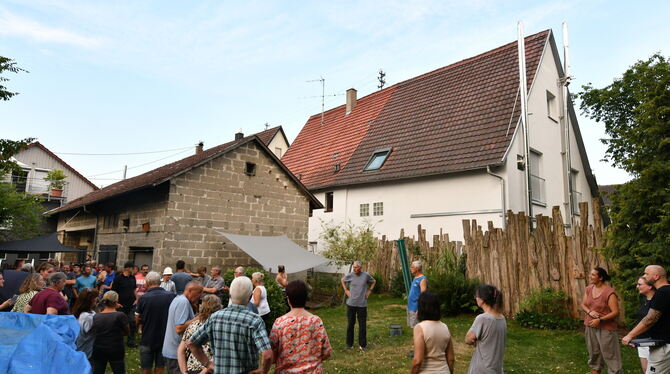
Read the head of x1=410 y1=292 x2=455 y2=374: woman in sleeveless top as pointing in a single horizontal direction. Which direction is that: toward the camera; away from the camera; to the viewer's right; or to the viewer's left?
away from the camera

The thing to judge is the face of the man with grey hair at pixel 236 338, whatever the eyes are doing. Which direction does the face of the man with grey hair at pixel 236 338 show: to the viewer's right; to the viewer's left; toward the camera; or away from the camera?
away from the camera

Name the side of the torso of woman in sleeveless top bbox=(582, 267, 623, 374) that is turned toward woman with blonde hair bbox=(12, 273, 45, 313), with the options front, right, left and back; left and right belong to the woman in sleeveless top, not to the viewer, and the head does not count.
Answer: front

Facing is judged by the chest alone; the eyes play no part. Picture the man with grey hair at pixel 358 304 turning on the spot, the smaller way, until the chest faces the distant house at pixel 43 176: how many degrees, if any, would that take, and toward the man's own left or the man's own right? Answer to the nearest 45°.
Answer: approximately 135° to the man's own right

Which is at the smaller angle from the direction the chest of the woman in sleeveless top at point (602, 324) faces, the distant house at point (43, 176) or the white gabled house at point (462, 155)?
the distant house

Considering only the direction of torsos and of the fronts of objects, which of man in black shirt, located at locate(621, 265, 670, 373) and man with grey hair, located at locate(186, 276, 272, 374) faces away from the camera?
the man with grey hair

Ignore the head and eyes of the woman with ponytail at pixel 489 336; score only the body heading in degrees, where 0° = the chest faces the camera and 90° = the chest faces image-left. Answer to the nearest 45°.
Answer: approximately 135°

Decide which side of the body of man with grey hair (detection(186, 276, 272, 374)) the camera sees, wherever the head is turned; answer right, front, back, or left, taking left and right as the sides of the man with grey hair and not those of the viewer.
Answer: back

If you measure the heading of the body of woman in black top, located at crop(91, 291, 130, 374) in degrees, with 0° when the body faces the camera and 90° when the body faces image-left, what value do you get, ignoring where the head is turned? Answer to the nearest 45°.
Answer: approximately 180°

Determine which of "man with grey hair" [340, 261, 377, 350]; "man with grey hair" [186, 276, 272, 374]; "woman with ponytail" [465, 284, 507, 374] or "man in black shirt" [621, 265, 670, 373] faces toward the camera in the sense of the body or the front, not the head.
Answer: "man with grey hair" [340, 261, 377, 350]

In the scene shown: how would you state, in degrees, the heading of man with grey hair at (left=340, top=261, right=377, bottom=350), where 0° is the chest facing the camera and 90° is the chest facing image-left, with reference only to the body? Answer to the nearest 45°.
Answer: approximately 0°

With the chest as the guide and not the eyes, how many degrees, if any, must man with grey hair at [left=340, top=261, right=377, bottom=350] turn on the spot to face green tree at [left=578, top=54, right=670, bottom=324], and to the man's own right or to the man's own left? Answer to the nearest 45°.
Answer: approximately 90° to the man's own left

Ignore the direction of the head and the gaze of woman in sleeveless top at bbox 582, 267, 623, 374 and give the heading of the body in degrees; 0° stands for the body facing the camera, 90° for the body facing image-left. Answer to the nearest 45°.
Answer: approximately 45°
